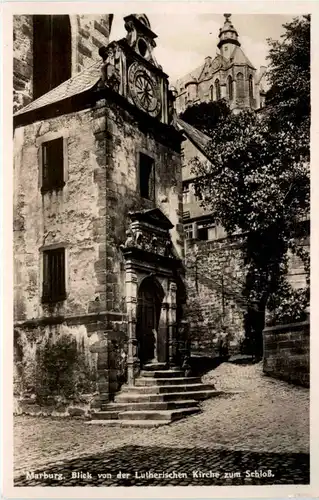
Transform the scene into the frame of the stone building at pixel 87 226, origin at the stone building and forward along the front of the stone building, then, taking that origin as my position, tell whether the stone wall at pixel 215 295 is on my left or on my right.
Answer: on my left

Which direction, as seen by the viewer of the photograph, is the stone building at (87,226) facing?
facing the viewer and to the right of the viewer

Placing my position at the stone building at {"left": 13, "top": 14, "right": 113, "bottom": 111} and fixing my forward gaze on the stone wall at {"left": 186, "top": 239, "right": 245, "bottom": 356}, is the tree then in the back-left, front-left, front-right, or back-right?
front-right

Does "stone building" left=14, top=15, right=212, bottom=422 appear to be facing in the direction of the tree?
no
